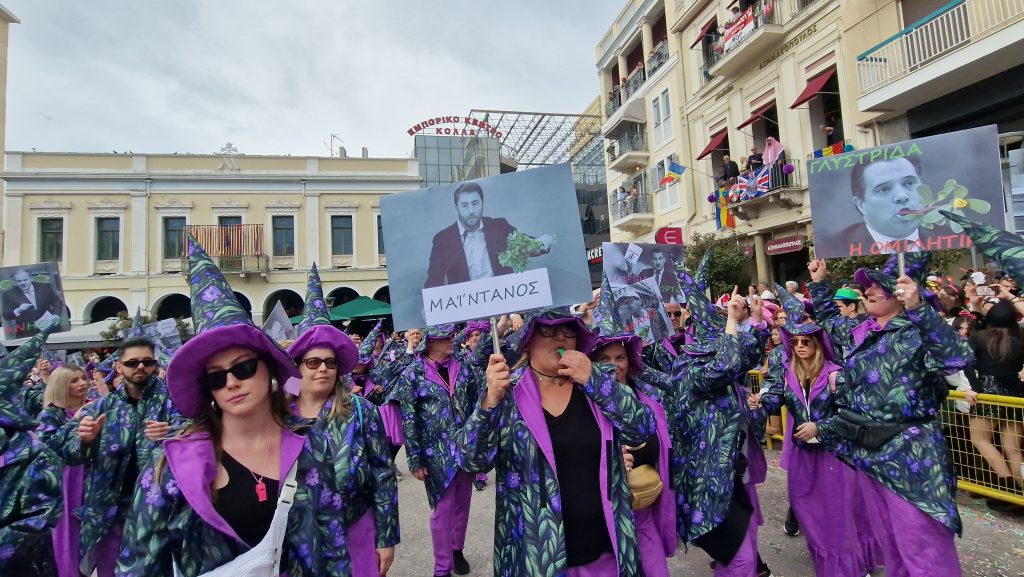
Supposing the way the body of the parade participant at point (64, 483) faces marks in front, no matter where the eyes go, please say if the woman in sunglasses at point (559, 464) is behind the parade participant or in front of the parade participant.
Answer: in front

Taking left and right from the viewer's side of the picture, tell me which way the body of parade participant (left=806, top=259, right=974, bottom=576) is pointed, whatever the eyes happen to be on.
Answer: facing the viewer and to the left of the viewer

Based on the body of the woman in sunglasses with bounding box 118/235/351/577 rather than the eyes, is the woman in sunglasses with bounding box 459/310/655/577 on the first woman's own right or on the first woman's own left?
on the first woman's own left

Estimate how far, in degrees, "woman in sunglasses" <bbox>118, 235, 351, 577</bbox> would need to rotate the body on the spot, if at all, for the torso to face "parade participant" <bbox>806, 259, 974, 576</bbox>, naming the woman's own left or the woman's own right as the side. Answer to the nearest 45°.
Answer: approximately 90° to the woman's own left

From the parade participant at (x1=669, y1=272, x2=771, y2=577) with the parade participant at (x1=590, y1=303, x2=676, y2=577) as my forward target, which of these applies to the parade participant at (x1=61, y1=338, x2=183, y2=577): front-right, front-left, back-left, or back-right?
front-right

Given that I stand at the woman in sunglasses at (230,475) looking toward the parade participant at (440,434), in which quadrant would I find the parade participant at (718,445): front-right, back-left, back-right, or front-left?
front-right

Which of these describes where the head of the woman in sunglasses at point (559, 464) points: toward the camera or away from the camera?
toward the camera

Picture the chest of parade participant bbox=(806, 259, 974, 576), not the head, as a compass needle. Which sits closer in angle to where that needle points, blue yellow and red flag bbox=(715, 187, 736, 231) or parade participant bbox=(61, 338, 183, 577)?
the parade participant

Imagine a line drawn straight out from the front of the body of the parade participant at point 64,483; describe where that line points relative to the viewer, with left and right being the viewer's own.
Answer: facing the viewer and to the right of the viewer

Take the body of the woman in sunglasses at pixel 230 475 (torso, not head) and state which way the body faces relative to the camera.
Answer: toward the camera

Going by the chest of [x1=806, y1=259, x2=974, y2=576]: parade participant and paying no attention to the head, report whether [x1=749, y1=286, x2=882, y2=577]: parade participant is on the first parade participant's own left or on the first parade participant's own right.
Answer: on the first parade participant's own right

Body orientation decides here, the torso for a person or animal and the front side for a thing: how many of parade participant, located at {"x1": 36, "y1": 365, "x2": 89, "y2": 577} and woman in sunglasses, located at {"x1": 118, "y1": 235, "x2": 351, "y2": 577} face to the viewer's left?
0

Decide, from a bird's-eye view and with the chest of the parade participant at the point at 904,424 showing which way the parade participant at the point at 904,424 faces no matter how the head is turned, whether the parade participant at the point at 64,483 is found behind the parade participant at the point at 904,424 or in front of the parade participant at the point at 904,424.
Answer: in front
